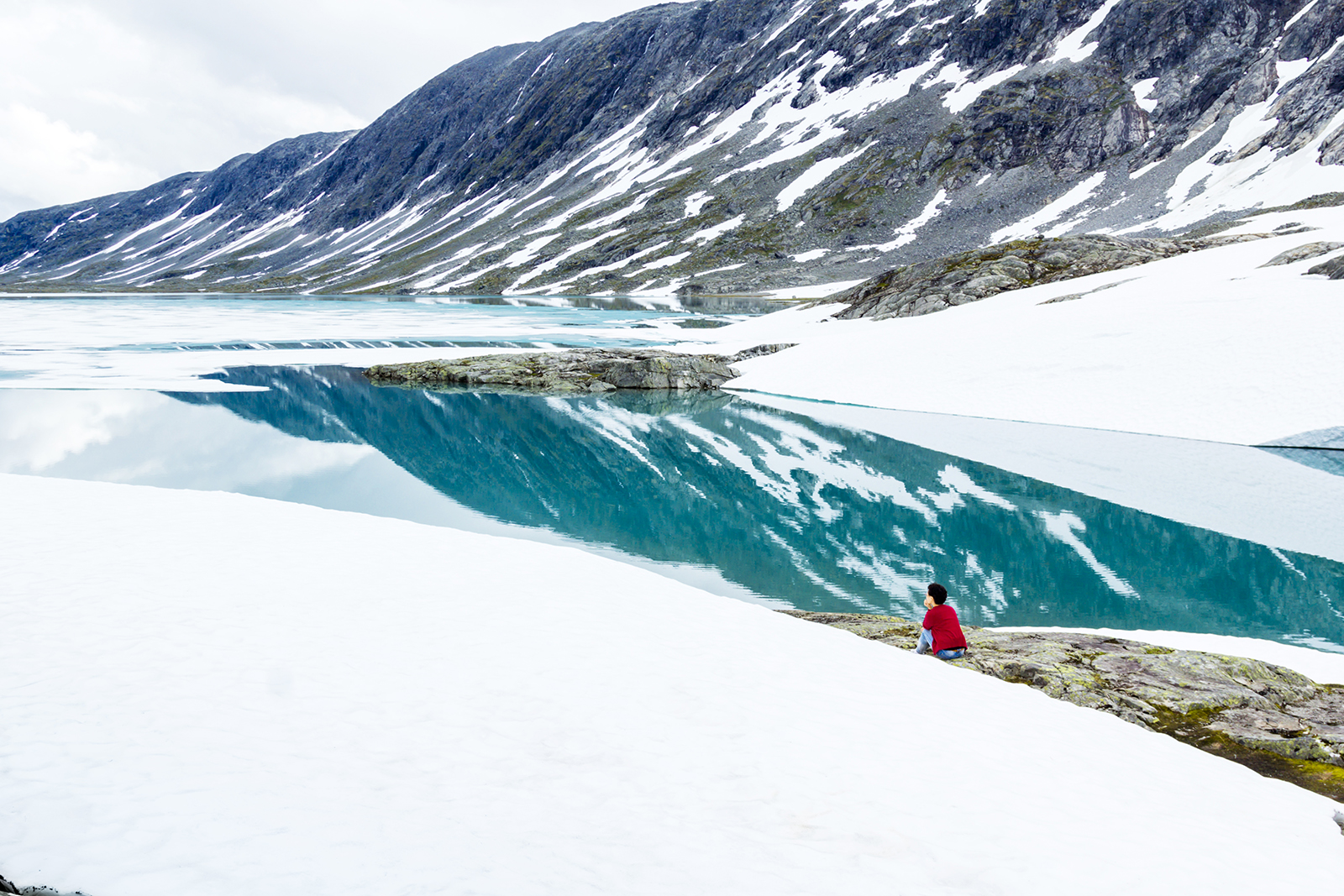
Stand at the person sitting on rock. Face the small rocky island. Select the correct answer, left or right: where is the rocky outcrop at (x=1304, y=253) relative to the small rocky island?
right

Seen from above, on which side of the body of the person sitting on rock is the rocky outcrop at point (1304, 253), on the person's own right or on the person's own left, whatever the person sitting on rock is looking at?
on the person's own right

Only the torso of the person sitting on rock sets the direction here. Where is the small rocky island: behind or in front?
in front

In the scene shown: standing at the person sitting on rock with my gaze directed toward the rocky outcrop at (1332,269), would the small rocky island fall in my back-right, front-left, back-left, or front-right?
front-left

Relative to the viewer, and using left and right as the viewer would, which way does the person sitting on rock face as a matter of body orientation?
facing away from the viewer and to the left of the viewer

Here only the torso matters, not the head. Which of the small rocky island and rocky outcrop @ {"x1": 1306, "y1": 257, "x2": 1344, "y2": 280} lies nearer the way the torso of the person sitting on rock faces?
the small rocky island

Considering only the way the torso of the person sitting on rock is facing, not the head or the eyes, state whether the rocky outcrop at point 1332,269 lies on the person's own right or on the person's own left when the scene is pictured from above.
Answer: on the person's own right

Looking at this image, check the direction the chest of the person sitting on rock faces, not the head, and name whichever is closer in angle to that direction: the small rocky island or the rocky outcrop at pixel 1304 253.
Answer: the small rocky island
